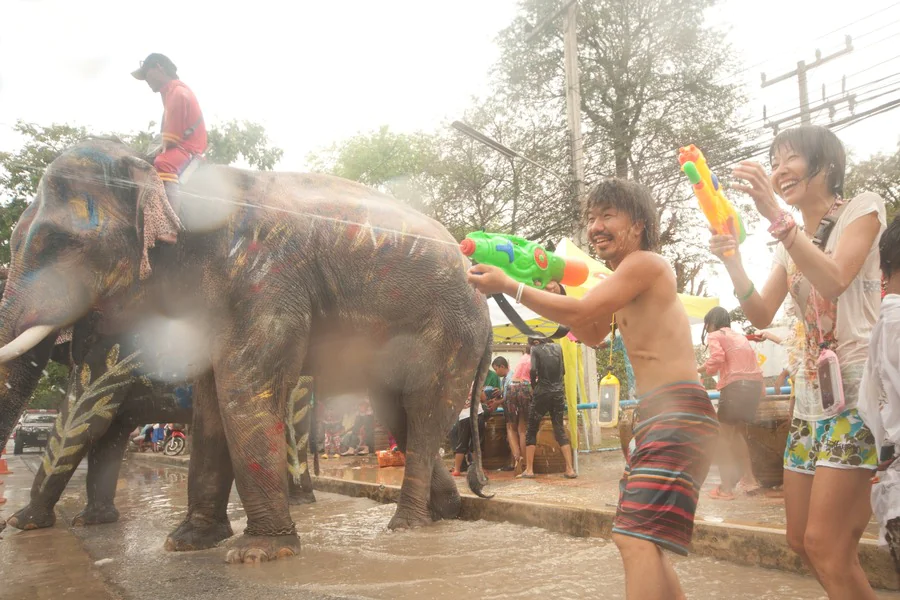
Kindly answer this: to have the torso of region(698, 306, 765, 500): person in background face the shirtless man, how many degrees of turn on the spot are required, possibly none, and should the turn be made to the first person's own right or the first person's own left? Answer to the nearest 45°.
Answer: approximately 135° to the first person's own left

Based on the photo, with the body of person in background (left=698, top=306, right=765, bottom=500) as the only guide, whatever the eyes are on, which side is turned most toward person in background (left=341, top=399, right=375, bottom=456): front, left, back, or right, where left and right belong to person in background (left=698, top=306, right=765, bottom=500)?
front

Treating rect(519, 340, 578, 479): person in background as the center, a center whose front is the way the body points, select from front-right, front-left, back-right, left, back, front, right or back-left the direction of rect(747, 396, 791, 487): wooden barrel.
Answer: back-right

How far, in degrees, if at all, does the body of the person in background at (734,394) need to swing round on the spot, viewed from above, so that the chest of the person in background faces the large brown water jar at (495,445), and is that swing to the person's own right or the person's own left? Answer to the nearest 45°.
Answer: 0° — they already face it

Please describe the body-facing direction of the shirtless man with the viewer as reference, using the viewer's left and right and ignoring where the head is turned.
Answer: facing to the left of the viewer

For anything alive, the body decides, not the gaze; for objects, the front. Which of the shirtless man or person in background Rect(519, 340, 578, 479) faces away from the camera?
the person in background

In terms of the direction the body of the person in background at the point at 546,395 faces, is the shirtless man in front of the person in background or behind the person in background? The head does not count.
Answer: behind

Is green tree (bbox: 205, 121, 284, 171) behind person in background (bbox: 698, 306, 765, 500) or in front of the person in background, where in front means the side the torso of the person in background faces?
in front

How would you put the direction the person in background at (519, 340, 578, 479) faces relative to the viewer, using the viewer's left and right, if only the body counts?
facing away from the viewer

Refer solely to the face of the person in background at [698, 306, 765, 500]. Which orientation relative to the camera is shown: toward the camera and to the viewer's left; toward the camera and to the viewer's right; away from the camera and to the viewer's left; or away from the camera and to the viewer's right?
away from the camera and to the viewer's left

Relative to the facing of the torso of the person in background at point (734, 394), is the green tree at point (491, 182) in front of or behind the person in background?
in front

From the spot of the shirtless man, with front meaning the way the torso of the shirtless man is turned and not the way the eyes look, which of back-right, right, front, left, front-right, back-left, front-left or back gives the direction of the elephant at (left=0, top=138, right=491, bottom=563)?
front-right

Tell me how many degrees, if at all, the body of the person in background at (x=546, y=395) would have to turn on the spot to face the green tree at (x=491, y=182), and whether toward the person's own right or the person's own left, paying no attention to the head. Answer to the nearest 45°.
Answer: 0° — they already face it

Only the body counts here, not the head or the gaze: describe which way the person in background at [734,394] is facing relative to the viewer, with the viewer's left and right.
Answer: facing away from the viewer and to the left of the viewer
